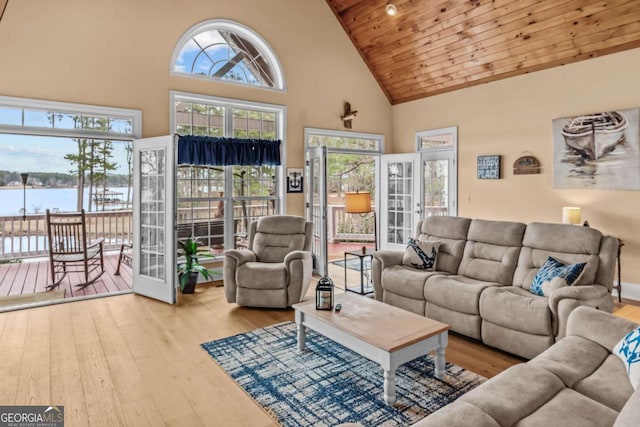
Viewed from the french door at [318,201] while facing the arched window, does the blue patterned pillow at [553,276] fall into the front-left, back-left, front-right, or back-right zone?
back-left

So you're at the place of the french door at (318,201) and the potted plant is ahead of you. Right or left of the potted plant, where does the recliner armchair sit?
left

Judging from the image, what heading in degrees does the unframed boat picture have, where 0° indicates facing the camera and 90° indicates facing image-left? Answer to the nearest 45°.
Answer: approximately 45°

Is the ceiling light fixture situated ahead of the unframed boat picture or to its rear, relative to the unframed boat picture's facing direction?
ahead

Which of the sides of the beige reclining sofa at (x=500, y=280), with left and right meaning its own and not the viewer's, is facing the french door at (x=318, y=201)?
right

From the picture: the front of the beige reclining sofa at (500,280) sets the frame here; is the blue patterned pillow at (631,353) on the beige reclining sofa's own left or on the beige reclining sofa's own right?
on the beige reclining sofa's own left

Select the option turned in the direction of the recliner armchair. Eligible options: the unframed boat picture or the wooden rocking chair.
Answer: the unframed boat picture

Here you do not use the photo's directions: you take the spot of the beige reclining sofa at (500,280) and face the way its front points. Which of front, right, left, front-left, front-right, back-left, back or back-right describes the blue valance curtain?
front-right

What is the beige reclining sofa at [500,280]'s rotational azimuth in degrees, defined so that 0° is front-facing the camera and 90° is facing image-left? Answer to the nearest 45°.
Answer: approximately 45°
